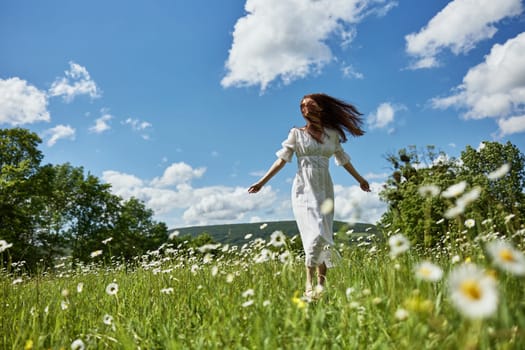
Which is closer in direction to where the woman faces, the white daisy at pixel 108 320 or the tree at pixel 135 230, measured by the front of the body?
the white daisy

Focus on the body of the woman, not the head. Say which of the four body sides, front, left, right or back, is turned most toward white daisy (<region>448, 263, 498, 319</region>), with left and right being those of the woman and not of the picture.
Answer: front

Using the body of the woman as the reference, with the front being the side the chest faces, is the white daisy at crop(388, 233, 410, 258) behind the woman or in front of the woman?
in front

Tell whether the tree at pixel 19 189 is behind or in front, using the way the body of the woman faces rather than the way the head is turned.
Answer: behind

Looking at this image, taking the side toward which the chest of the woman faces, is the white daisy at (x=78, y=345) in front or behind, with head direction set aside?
in front

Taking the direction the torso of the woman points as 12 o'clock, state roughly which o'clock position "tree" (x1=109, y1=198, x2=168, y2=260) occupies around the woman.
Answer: The tree is roughly at 5 o'clock from the woman.

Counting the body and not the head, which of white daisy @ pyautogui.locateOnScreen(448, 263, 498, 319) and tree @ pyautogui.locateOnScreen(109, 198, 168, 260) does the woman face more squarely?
the white daisy

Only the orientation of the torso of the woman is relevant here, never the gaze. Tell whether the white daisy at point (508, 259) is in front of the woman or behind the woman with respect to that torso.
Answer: in front

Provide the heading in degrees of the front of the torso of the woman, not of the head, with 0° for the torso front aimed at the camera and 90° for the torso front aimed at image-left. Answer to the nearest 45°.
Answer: approximately 0°
